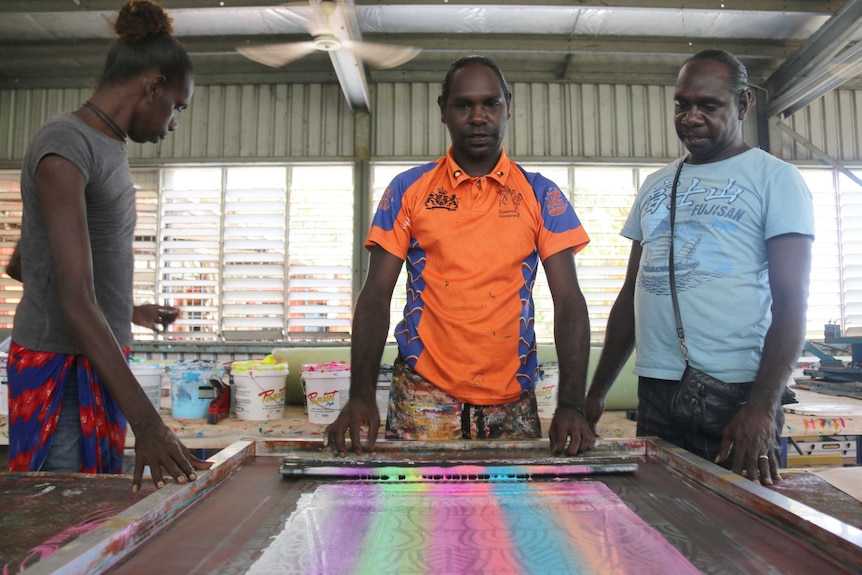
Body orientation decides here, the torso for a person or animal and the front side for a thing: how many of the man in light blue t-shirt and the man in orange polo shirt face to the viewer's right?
0

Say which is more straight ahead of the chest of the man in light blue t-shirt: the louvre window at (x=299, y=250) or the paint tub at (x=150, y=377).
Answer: the paint tub

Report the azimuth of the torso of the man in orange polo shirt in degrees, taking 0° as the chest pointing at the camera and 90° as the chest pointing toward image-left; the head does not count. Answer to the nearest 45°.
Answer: approximately 0°

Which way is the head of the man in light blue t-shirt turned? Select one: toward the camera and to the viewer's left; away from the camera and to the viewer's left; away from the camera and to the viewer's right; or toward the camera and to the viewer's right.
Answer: toward the camera and to the viewer's left

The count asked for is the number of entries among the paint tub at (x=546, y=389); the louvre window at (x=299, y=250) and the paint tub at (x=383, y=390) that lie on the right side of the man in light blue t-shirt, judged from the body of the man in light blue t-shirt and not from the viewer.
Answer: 3

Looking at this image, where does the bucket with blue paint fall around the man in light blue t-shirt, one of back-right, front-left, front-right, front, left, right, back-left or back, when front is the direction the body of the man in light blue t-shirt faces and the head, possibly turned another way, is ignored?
front-right

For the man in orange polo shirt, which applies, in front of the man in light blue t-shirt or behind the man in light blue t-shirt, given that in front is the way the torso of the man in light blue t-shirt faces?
in front

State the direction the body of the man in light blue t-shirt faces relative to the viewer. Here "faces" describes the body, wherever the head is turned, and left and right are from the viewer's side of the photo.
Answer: facing the viewer and to the left of the viewer

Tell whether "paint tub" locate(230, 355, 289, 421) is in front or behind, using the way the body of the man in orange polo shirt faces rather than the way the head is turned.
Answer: behind

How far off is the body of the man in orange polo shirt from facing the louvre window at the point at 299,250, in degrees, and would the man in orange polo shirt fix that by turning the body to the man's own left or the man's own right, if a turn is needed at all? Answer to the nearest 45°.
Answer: approximately 180°
